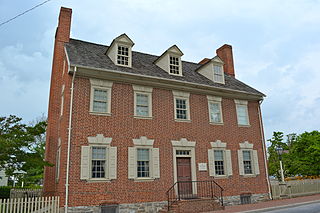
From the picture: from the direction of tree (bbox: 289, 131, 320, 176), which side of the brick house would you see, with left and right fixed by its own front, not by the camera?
left

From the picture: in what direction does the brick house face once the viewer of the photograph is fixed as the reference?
facing the viewer and to the right of the viewer

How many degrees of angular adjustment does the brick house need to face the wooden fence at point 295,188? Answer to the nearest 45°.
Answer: approximately 90° to its left

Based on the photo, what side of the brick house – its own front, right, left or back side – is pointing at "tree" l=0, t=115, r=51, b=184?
right

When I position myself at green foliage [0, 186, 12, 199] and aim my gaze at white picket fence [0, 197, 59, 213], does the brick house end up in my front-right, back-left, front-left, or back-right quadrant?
front-left

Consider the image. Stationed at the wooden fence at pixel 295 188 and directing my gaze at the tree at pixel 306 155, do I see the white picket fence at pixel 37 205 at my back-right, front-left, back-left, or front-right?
back-left

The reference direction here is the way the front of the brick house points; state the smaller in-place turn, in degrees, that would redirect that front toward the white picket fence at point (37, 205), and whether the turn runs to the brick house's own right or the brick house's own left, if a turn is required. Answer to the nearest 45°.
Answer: approximately 90° to the brick house's own right
